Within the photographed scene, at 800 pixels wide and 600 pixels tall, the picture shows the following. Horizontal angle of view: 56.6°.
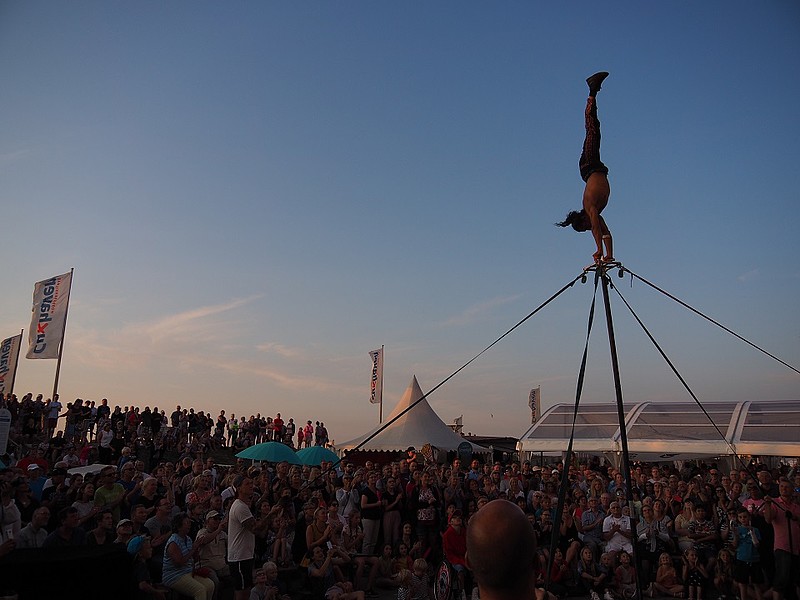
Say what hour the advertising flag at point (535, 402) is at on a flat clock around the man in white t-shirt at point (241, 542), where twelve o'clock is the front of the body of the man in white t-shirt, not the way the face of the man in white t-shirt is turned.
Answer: The advertising flag is roughly at 10 o'clock from the man in white t-shirt.

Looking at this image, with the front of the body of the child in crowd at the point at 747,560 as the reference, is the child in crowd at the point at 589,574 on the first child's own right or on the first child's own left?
on the first child's own right

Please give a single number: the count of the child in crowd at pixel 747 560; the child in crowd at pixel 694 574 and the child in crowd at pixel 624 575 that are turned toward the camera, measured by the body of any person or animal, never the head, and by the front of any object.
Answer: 3

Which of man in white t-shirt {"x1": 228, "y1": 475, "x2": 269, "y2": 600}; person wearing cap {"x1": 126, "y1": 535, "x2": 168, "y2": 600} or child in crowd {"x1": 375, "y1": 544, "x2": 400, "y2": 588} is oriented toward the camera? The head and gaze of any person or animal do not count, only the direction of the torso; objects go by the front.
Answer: the child in crowd

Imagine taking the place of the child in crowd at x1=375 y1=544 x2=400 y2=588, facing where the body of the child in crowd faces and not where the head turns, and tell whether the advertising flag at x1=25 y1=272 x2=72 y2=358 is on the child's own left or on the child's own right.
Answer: on the child's own right

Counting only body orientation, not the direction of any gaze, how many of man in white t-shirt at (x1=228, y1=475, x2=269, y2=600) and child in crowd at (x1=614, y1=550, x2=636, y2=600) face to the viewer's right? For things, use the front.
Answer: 1

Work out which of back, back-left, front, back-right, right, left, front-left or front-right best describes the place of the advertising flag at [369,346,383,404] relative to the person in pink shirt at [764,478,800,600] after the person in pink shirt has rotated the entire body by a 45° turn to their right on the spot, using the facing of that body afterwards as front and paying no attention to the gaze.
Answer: right

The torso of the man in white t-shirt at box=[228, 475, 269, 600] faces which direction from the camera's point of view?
to the viewer's right

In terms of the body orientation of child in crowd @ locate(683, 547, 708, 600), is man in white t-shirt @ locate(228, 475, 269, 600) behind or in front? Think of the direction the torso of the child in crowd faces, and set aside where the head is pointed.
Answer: in front

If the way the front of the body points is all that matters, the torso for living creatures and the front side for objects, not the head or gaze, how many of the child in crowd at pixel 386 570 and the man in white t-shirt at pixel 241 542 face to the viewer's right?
1
